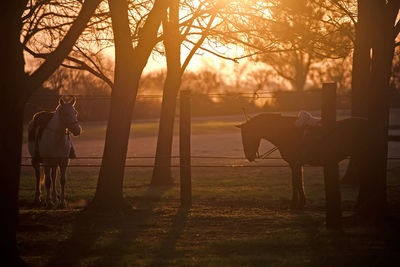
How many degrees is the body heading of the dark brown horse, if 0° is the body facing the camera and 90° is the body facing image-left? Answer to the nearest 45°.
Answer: approximately 90°

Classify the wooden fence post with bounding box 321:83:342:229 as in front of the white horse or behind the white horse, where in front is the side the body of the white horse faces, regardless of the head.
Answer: in front

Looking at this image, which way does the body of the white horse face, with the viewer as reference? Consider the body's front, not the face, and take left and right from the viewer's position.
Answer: facing the viewer and to the right of the viewer

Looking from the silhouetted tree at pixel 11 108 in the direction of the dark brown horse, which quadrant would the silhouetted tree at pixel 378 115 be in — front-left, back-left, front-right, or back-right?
front-right

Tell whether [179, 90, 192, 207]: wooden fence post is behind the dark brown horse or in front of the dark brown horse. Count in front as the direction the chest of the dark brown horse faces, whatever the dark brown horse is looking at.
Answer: in front

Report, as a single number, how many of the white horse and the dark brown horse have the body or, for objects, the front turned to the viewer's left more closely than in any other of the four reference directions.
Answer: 1

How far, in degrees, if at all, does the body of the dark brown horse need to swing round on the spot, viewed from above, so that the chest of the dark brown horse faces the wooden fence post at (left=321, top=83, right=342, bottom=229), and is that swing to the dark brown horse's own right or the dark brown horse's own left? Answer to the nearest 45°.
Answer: approximately 90° to the dark brown horse's own left

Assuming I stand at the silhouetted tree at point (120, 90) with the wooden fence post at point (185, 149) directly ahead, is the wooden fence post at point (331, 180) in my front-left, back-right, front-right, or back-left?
front-right

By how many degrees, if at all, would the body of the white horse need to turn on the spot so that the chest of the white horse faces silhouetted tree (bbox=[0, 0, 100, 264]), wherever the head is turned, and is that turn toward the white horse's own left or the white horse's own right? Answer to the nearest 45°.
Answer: approximately 45° to the white horse's own right

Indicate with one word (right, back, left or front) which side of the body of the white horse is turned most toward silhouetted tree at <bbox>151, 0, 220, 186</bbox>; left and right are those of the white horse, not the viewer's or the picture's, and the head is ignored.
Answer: left

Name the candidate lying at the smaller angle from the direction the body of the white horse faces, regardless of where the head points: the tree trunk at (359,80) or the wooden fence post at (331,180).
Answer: the wooden fence post
